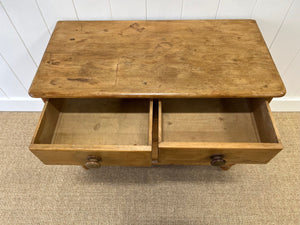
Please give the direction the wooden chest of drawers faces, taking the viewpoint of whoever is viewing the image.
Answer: facing the viewer
